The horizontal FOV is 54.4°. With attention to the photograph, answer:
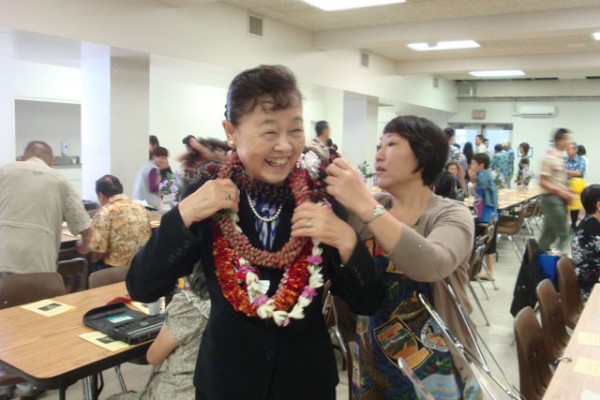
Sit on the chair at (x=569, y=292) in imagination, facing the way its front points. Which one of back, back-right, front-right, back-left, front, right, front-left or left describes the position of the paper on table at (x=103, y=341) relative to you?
back-right

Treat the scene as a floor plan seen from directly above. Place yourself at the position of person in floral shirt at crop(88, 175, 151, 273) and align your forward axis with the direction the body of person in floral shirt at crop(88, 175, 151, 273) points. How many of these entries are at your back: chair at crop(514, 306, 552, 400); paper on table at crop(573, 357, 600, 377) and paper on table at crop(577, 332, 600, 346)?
3

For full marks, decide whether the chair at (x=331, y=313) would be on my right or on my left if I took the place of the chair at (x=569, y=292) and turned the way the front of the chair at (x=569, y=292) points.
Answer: on my right

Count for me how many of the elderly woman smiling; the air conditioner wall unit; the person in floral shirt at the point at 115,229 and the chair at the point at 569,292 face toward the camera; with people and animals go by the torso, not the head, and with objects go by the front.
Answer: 2

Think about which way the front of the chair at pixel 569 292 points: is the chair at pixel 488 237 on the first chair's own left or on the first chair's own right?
on the first chair's own left

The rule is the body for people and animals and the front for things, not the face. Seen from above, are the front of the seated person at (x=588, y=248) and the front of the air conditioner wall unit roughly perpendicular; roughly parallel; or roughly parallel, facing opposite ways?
roughly perpendicular

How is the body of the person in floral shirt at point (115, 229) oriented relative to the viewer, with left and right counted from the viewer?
facing away from the viewer and to the left of the viewer

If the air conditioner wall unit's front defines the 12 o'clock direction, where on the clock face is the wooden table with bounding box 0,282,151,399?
The wooden table is roughly at 12 o'clock from the air conditioner wall unit.

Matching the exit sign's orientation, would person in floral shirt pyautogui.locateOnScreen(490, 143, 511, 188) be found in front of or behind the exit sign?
in front

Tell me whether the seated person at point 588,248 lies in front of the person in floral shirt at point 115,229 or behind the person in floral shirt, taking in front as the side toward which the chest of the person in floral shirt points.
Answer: behind

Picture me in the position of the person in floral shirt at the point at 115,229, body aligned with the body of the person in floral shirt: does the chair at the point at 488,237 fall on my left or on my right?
on my right

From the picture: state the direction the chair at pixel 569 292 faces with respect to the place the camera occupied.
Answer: facing to the right of the viewer

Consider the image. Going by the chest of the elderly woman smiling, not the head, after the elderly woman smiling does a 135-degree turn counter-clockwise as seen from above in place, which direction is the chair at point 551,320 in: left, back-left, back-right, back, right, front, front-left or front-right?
front
